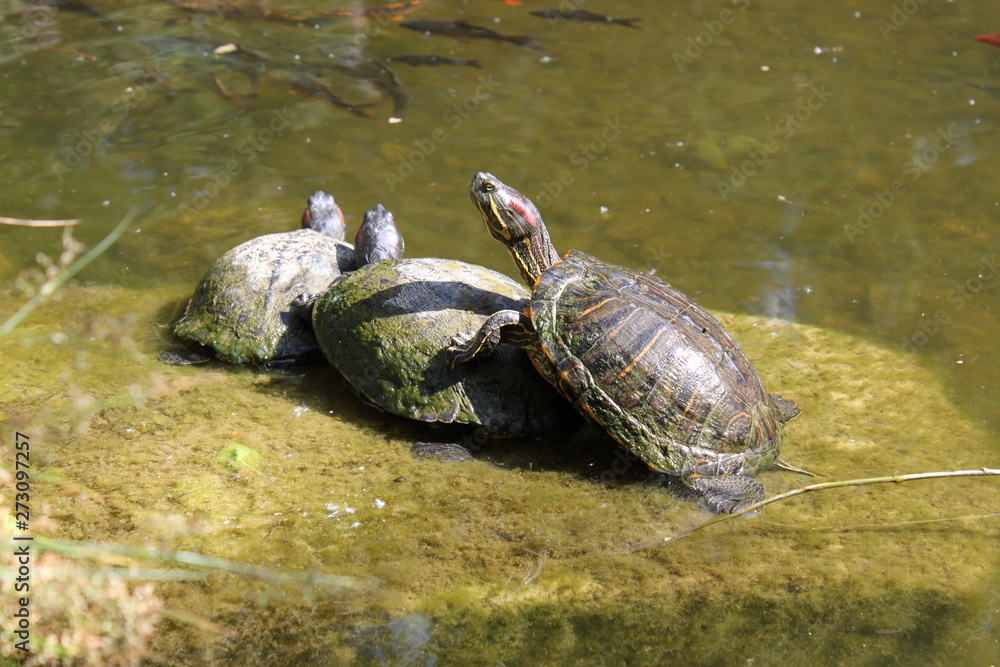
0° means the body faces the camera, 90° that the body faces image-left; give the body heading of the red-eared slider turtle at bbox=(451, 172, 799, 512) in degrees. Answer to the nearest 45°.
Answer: approximately 135°
